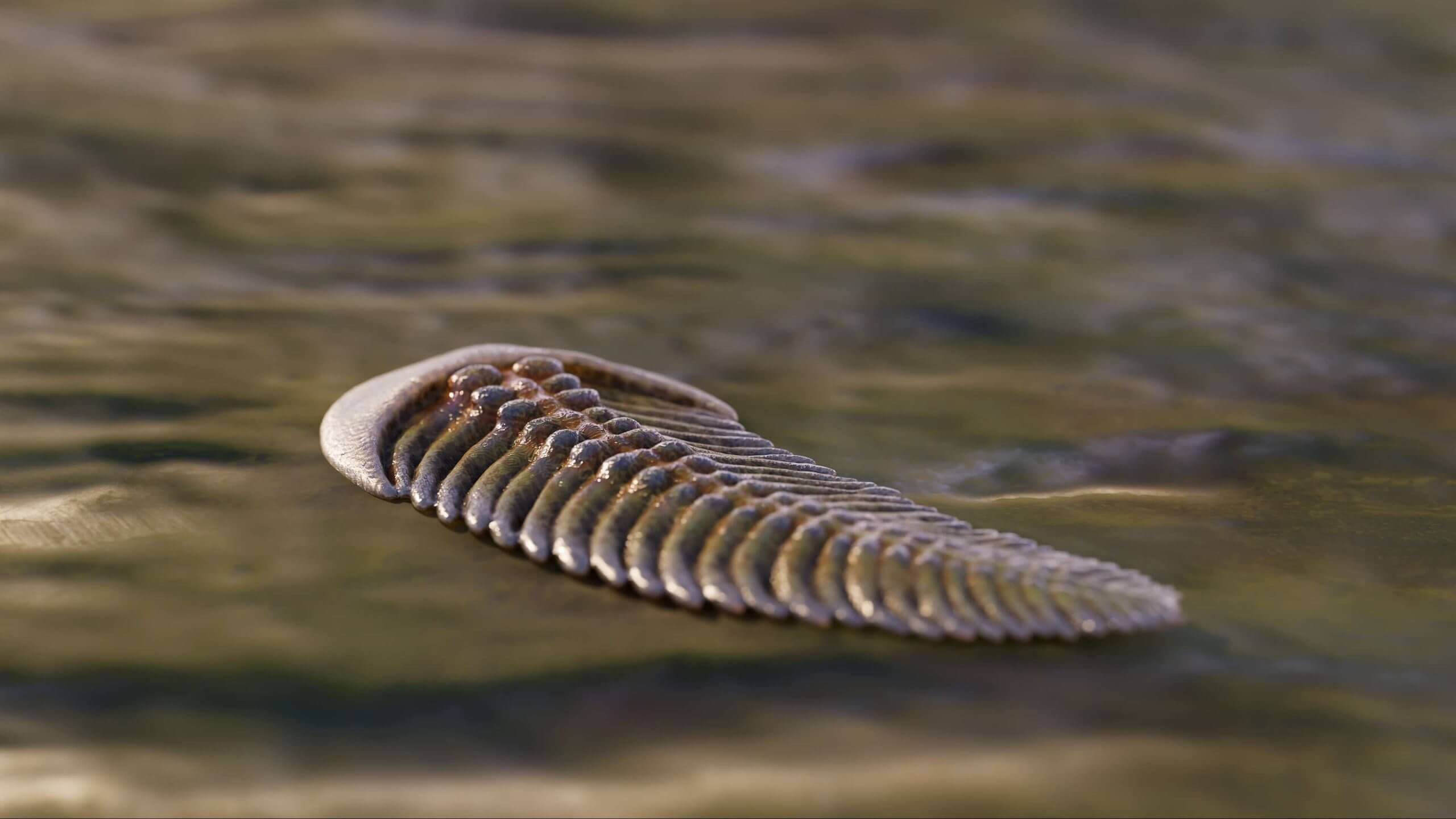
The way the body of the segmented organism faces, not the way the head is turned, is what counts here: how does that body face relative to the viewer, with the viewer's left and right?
facing away from the viewer and to the left of the viewer
